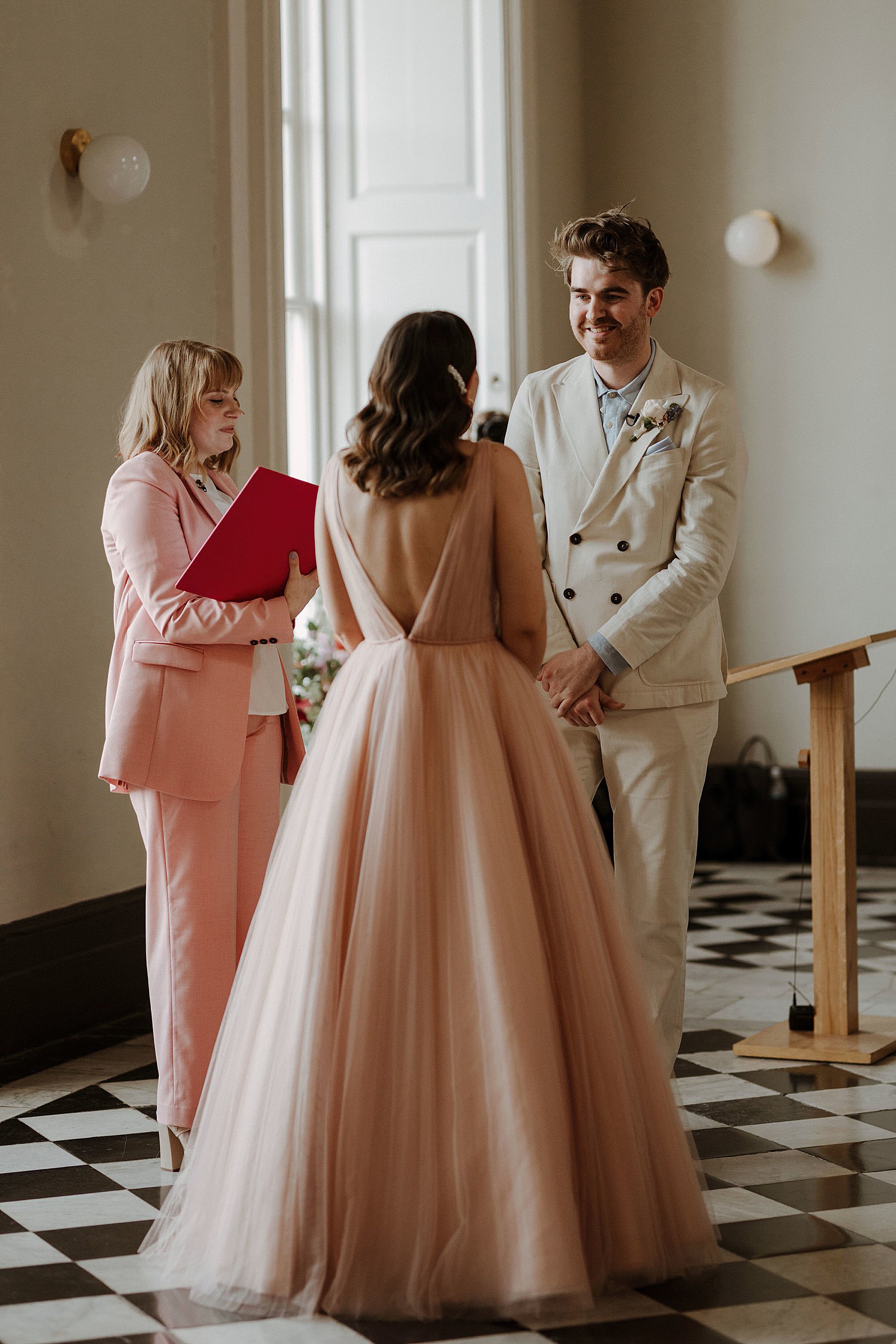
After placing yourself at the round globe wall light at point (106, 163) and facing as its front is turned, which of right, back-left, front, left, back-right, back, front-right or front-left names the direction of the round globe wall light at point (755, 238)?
left

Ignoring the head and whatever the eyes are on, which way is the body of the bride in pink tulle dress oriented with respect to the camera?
away from the camera

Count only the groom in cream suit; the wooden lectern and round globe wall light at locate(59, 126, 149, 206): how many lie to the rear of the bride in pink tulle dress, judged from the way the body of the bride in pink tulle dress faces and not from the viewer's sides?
0

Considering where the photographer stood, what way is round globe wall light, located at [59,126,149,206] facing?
facing the viewer and to the right of the viewer

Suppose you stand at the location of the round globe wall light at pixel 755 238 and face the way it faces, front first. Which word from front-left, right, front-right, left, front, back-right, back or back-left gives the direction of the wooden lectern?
front-left

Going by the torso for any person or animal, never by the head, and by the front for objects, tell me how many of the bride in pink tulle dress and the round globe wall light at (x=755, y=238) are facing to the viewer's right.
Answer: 0

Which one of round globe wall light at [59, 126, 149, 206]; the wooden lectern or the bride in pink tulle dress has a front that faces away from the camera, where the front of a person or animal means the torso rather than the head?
the bride in pink tulle dress

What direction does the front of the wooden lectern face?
to the viewer's left

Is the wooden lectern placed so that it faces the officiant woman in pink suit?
no

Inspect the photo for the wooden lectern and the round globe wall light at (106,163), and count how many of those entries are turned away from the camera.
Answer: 0

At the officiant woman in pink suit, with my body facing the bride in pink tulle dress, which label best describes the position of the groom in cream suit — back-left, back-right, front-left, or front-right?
front-left

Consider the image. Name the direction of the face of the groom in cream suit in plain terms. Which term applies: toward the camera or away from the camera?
toward the camera

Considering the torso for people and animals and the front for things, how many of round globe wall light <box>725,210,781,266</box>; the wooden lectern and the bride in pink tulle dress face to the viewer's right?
0

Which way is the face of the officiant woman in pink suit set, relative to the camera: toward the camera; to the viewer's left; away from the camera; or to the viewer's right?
to the viewer's right

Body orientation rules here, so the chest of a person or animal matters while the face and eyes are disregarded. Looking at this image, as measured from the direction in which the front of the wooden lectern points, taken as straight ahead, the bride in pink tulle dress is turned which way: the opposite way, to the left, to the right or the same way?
to the right

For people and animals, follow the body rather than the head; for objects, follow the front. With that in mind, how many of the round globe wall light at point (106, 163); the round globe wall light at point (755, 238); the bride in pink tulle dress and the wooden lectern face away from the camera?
1
